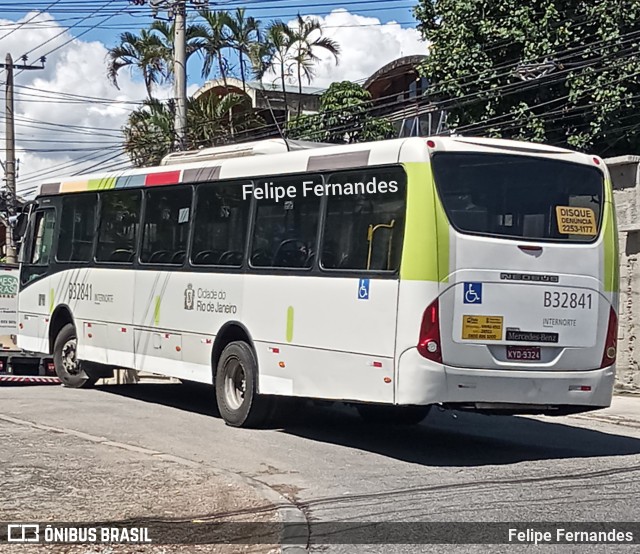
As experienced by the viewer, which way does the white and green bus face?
facing away from the viewer and to the left of the viewer

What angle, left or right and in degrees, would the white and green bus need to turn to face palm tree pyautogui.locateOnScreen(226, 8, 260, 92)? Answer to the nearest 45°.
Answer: approximately 45° to its right

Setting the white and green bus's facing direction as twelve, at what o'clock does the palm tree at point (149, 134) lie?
The palm tree is roughly at 1 o'clock from the white and green bus.

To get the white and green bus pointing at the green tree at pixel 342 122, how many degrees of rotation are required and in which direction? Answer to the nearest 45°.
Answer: approximately 45° to its right

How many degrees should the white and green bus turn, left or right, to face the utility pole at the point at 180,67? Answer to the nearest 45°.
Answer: approximately 45° to its right

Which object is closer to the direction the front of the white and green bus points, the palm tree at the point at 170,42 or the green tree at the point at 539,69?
the palm tree

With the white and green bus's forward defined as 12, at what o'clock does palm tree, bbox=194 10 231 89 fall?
The palm tree is roughly at 1 o'clock from the white and green bus.

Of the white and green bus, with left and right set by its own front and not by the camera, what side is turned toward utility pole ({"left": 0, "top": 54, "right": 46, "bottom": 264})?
front

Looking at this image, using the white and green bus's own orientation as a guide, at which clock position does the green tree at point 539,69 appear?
The green tree is roughly at 2 o'clock from the white and green bus.

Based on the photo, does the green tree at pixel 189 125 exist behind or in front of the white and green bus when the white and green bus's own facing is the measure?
in front

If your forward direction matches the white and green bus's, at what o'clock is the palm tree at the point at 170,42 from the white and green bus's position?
The palm tree is roughly at 1 o'clock from the white and green bus.
